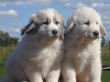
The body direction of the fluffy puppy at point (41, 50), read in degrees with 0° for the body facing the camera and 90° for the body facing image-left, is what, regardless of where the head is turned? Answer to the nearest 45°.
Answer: approximately 315°

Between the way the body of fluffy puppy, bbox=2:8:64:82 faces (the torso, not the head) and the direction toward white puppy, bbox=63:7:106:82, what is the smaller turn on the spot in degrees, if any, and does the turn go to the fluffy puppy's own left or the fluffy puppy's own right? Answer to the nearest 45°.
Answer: approximately 45° to the fluffy puppy's own left

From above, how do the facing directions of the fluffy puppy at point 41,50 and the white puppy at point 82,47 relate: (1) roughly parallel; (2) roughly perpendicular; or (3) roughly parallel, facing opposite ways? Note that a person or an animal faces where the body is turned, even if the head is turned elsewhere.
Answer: roughly parallel

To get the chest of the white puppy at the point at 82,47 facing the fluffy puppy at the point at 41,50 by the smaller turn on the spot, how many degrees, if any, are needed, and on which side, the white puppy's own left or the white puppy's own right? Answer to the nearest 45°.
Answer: approximately 135° to the white puppy's own right

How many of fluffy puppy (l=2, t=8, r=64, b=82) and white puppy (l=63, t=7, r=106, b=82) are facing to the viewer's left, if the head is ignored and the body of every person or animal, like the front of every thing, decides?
0
